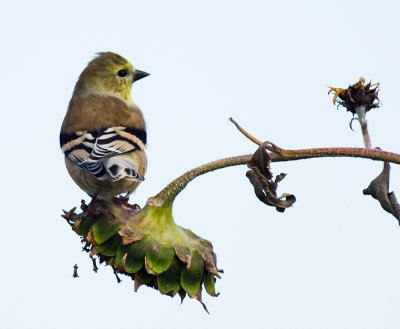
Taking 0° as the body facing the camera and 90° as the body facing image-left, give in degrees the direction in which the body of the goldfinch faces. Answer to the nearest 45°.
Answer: approximately 180°

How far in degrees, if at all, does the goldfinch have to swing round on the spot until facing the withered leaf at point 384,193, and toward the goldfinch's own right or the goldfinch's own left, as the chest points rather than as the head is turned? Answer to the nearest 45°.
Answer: approximately 135° to the goldfinch's own right

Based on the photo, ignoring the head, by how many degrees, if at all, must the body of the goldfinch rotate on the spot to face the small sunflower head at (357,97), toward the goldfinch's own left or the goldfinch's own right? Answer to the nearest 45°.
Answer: approximately 135° to the goldfinch's own right
